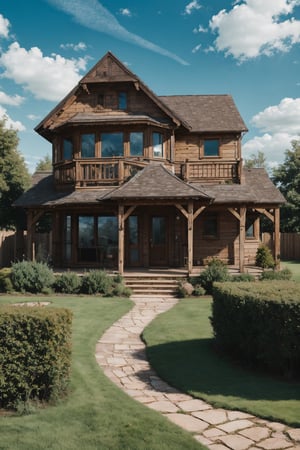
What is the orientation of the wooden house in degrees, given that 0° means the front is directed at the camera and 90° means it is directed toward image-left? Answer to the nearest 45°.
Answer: approximately 0°

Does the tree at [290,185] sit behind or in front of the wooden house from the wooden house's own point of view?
behind

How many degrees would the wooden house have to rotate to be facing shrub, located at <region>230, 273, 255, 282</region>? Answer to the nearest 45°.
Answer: approximately 45° to its left

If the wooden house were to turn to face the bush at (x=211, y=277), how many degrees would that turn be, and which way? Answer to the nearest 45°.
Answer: approximately 45° to its left

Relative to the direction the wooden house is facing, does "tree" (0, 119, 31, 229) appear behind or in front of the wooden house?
behind

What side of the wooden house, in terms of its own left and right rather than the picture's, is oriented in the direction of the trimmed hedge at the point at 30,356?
front
